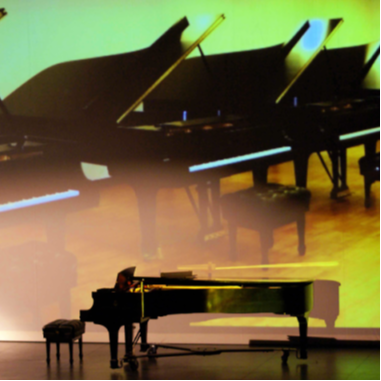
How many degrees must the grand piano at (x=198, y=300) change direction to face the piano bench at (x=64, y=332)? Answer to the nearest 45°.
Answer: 0° — it already faces it

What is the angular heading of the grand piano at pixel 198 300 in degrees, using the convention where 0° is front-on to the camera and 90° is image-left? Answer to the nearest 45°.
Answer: approximately 90°
